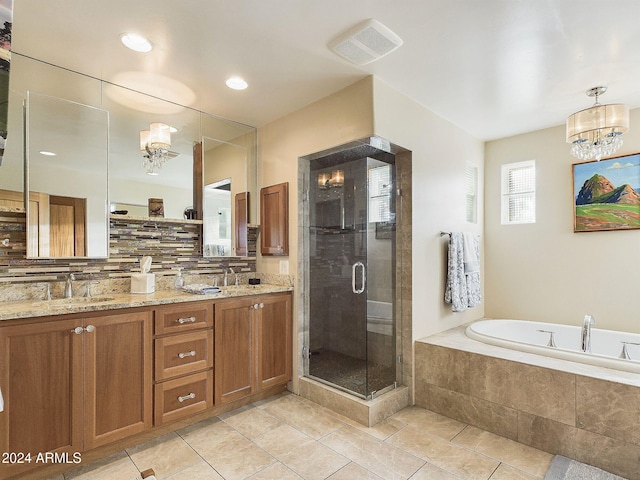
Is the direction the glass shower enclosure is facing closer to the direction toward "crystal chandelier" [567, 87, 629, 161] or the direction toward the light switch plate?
the light switch plate

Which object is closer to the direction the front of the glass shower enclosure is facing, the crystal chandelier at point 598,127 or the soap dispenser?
the soap dispenser

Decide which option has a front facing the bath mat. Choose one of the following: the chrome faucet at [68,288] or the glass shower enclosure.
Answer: the chrome faucet

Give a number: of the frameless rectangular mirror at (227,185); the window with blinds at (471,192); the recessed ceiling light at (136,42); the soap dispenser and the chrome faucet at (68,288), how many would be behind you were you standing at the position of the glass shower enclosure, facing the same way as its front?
1

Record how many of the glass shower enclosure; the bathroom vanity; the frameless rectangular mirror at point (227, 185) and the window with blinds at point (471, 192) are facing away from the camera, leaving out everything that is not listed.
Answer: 0

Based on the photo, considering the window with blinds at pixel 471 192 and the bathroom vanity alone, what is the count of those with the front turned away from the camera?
0

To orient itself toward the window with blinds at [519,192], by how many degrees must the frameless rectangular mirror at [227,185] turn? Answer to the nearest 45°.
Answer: approximately 45° to its left

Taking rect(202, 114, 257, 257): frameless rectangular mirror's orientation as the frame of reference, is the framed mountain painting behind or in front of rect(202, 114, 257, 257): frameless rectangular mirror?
in front

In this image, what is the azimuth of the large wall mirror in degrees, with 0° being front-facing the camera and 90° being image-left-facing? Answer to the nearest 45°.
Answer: approximately 315°
